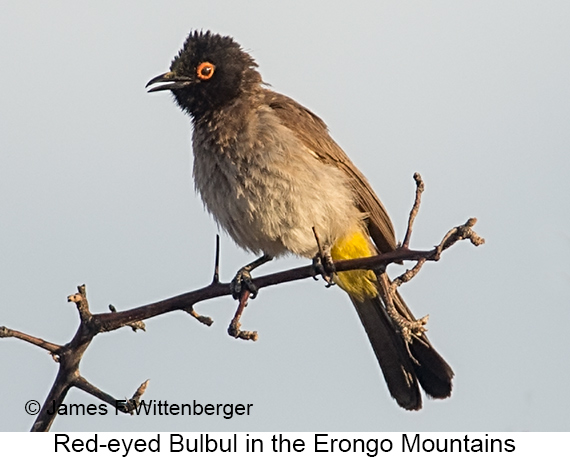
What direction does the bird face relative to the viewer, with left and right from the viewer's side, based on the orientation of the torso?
facing the viewer and to the left of the viewer
